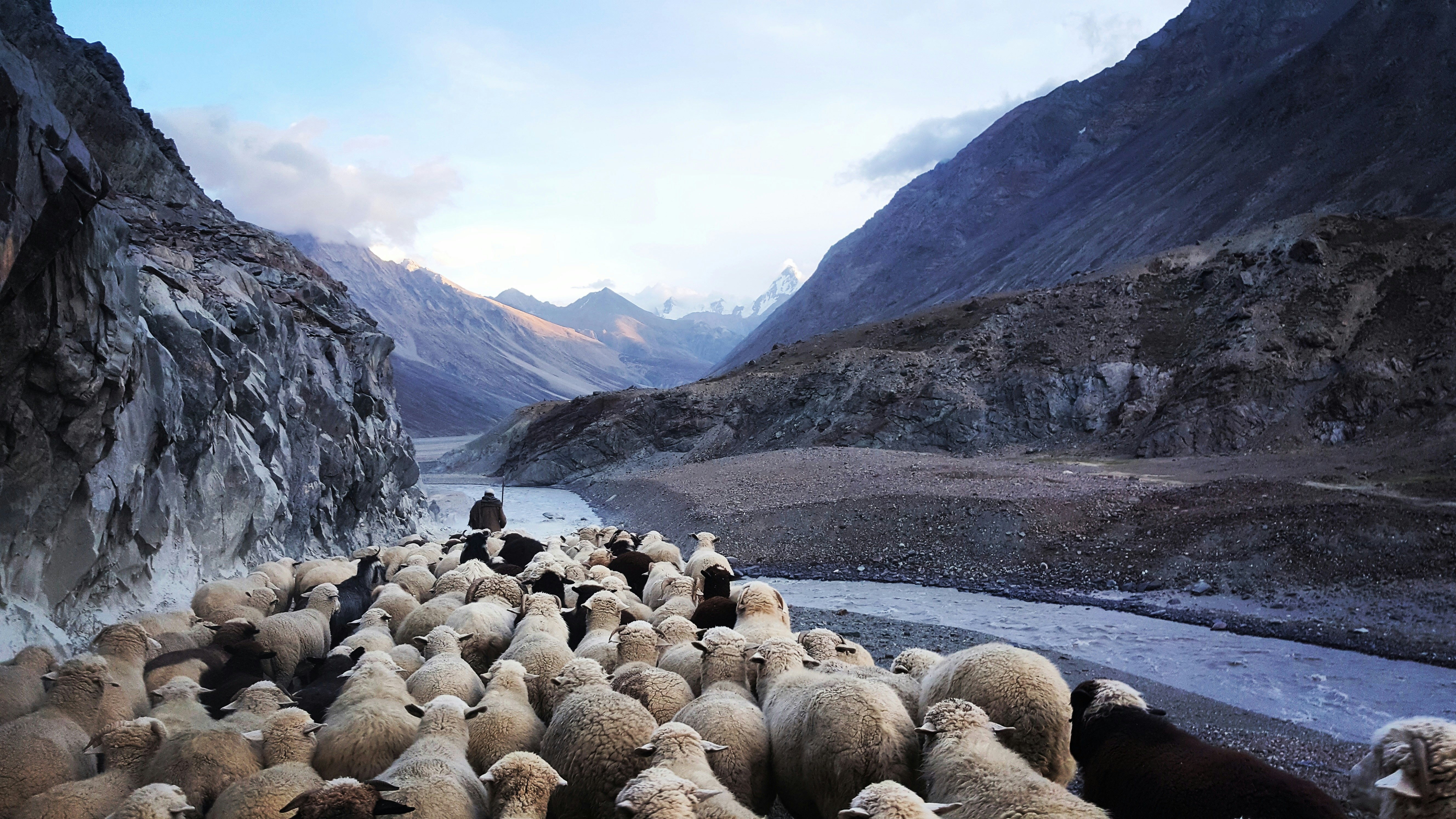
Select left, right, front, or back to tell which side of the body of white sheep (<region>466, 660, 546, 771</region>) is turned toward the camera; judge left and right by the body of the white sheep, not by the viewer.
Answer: back

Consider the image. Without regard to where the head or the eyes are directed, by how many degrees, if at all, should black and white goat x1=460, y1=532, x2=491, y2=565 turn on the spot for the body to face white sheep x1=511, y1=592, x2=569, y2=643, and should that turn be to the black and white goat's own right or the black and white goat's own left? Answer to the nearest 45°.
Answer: approximately 180°

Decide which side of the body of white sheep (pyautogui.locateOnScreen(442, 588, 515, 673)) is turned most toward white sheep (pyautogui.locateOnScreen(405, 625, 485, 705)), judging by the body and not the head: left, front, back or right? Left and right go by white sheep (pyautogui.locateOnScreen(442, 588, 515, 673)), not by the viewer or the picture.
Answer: back

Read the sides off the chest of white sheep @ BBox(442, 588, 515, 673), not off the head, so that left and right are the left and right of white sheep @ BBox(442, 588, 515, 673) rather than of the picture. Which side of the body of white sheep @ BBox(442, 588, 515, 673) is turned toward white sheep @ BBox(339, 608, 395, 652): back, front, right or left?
left

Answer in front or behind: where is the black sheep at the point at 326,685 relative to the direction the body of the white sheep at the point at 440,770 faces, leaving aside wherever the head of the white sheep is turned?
in front

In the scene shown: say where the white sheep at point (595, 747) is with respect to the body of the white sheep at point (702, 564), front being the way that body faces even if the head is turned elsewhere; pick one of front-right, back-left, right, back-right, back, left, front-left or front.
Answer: back

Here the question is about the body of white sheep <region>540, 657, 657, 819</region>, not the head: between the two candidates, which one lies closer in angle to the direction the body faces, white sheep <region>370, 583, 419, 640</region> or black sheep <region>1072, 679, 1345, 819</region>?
the white sheep

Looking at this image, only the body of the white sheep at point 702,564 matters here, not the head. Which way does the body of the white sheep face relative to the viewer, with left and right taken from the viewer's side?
facing away from the viewer

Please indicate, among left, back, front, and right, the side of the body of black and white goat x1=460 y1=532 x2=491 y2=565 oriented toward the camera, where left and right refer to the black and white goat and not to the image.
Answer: back

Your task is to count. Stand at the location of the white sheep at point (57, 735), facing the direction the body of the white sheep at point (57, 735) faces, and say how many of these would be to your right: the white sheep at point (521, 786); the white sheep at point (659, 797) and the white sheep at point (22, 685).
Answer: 2

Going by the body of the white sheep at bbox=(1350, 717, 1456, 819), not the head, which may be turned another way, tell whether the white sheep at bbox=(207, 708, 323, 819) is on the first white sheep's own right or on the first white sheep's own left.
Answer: on the first white sheep's own left

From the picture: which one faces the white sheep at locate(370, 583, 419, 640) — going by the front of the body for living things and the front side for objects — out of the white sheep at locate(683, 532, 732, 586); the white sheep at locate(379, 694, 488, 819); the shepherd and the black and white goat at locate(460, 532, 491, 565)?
the white sheep at locate(379, 694, 488, 819)

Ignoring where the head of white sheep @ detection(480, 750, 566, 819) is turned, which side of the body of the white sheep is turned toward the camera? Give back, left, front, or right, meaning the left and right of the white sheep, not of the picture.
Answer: back

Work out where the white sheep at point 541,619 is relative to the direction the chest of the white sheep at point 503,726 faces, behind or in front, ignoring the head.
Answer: in front

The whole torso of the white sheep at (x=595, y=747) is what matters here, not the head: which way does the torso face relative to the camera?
away from the camera

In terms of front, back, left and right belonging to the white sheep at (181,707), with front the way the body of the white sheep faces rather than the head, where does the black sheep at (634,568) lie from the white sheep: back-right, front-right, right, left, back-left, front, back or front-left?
front-right
